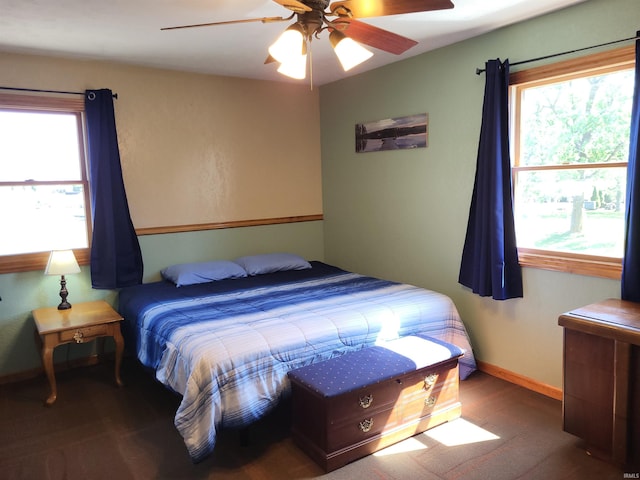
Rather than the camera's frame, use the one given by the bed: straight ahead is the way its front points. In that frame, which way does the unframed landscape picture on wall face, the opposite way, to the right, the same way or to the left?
to the right

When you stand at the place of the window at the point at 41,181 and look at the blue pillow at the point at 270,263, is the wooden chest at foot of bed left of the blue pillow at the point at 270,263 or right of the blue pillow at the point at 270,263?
right

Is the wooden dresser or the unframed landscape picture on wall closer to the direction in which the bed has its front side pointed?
the wooden dresser

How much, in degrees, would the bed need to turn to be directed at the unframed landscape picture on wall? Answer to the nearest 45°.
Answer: approximately 90° to its left

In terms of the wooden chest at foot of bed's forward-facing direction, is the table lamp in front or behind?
behind

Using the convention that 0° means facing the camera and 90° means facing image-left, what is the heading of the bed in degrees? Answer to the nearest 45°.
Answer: approximately 315°

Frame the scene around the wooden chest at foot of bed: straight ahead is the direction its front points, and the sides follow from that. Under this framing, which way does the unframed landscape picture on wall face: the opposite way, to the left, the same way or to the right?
to the right

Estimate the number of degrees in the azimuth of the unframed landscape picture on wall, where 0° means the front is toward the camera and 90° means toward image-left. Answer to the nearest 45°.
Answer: approximately 45°

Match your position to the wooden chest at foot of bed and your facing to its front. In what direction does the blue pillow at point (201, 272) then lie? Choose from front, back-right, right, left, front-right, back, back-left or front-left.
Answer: back
